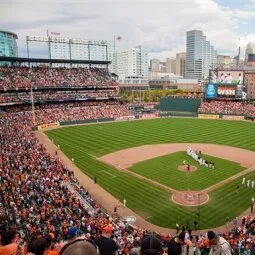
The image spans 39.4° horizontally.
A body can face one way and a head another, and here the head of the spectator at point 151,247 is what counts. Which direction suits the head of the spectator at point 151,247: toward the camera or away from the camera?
away from the camera

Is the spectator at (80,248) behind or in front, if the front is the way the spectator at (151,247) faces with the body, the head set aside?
behind

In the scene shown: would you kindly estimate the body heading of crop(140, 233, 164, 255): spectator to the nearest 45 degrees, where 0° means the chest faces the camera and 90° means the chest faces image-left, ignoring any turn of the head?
approximately 180°
